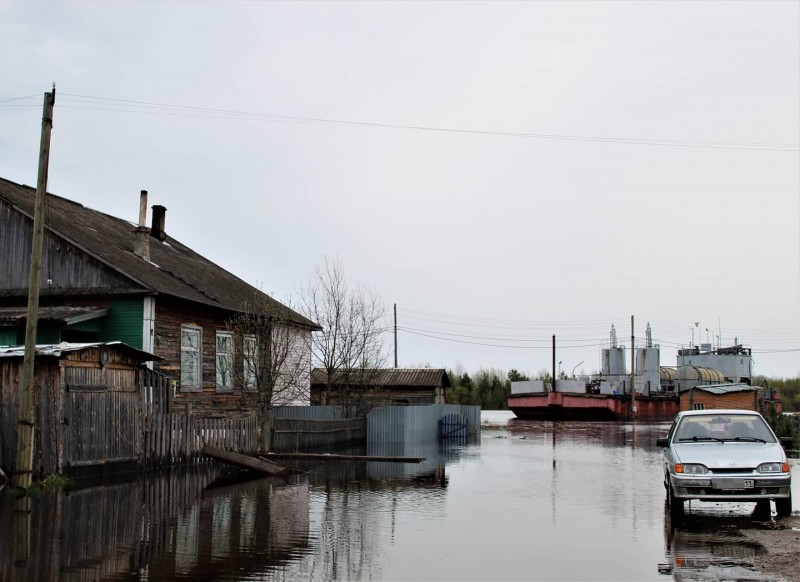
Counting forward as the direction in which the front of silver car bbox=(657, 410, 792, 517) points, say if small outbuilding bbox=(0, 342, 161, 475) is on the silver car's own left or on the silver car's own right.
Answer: on the silver car's own right

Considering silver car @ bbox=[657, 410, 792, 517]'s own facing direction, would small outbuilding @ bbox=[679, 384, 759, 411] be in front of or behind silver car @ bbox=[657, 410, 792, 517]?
behind

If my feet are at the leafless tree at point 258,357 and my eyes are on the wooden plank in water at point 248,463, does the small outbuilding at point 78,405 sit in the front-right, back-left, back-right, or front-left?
front-right

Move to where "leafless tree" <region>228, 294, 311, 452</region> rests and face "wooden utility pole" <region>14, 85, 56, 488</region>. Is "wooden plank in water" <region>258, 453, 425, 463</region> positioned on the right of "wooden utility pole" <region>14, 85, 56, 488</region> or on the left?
left

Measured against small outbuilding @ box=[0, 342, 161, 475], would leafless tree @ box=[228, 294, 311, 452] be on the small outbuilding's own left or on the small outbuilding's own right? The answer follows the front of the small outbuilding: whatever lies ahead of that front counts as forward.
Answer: on the small outbuilding's own left

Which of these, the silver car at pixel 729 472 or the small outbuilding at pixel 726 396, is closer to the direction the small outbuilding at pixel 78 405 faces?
the silver car

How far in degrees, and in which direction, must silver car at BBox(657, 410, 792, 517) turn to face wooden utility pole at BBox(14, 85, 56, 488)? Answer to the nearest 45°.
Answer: approximately 90° to its right

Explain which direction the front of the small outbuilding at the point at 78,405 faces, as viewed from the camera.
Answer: facing the viewer and to the right of the viewer

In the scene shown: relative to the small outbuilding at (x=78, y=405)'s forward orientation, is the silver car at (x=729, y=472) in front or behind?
in front

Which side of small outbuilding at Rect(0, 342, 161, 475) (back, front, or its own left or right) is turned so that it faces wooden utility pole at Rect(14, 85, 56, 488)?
right

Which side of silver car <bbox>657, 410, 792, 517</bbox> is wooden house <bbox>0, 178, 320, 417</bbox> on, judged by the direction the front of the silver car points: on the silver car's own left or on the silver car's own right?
on the silver car's own right

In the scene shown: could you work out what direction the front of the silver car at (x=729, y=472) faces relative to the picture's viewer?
facing the viewer

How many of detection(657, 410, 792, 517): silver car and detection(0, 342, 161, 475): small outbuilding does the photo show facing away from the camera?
0

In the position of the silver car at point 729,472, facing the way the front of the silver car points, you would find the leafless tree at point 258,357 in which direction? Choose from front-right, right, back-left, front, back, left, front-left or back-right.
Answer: back-right

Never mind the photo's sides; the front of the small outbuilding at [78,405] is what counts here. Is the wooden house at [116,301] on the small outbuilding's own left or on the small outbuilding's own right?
on the small outbuilding's own left

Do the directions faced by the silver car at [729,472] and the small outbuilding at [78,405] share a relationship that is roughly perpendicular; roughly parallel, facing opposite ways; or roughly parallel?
roughly perpendicular

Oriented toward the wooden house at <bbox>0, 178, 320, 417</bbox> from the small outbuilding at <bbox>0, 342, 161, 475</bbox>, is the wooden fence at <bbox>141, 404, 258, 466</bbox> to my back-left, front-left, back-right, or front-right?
front-right
